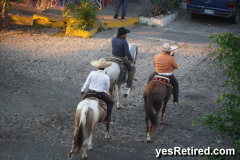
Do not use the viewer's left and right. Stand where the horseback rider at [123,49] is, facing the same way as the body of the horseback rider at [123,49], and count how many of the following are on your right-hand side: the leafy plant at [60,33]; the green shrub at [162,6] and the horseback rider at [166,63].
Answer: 1

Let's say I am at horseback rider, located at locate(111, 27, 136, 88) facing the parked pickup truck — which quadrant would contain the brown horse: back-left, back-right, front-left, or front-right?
back-right

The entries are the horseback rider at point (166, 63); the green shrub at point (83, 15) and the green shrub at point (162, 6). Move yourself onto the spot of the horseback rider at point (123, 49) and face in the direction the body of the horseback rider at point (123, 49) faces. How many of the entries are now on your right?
1

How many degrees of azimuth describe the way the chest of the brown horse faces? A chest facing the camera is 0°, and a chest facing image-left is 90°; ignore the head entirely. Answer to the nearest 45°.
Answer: approximately 225°
